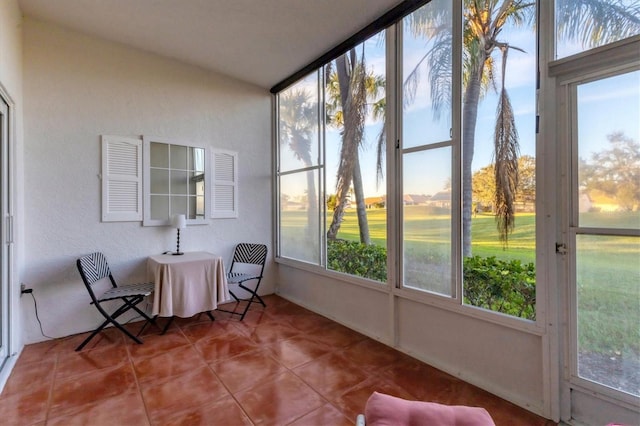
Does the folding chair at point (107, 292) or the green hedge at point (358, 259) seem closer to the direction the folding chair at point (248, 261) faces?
the folding chair

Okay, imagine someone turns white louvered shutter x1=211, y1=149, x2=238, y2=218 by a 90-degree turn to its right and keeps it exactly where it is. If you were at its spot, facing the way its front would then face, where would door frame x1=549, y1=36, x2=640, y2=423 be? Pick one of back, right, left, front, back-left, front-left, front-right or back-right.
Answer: back-left

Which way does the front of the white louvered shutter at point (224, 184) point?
toward the camera

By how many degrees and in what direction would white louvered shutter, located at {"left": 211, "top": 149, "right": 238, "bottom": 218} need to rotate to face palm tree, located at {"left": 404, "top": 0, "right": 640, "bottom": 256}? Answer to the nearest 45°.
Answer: approximately 45° to its left

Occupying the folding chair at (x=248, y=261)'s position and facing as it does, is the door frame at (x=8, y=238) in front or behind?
in front

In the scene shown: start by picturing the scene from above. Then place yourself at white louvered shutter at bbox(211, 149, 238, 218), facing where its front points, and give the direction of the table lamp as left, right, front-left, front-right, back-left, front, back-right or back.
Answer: front-right

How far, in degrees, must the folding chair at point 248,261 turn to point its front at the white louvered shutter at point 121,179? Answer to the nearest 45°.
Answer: approximately 45° to its right

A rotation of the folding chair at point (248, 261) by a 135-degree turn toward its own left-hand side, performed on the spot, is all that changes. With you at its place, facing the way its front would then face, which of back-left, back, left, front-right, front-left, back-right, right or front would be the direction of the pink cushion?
right

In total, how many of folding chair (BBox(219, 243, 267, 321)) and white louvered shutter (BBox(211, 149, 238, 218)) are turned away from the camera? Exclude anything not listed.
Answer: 0

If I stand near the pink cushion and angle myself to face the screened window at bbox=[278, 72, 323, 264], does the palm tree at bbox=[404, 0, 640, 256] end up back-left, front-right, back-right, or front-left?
front-right

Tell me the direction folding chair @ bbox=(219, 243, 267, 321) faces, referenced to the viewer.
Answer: facing the viewer and to the left of the viewer

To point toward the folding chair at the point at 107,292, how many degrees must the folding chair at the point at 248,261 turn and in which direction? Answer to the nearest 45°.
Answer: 0° — it already faces it

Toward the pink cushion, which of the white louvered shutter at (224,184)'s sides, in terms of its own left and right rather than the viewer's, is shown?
front

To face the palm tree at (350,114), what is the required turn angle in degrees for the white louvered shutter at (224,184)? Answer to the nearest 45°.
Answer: approximately 135° to its left
